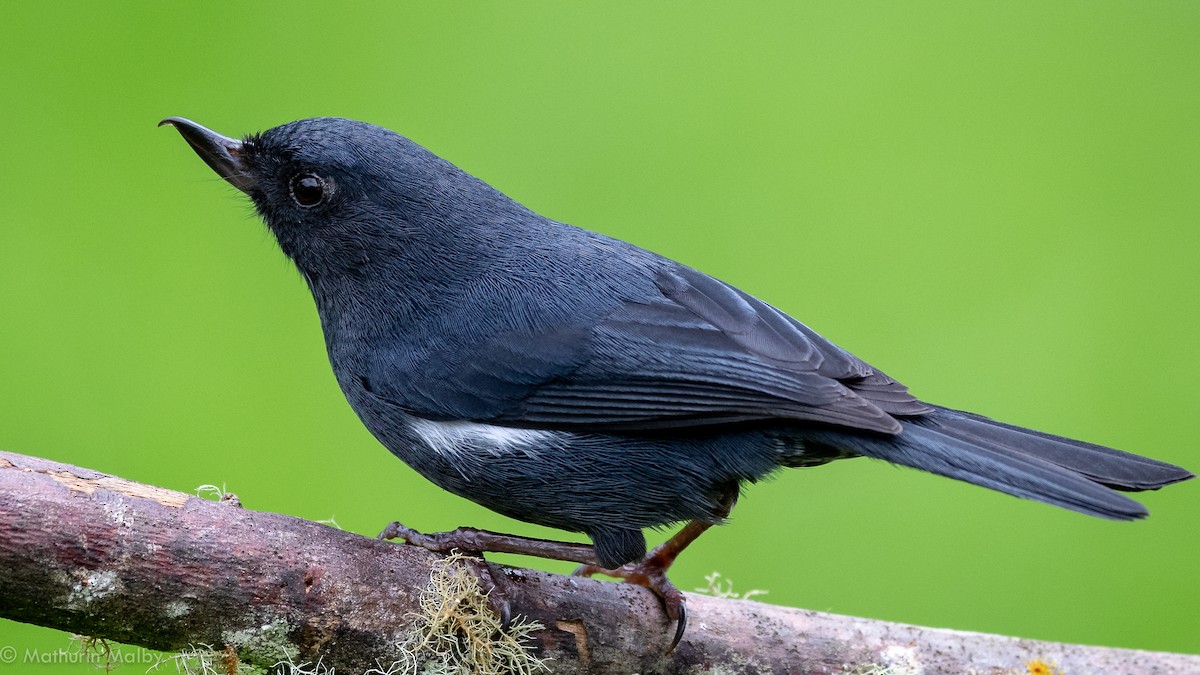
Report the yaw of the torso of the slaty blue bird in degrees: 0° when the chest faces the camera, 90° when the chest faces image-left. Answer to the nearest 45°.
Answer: approximately 90°
